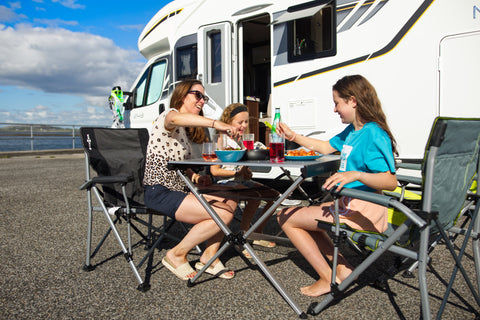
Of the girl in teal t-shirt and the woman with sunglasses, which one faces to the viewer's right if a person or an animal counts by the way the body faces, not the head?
the woman with sunglasses

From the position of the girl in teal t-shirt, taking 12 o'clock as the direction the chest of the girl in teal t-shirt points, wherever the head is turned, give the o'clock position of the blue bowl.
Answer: The blue bowl is roughly at 12 o'clock from the girl in teal t-shirt.

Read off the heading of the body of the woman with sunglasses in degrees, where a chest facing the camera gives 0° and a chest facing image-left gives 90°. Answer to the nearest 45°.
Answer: approximately 270°

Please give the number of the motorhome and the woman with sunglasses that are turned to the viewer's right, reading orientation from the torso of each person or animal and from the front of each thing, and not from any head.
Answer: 1

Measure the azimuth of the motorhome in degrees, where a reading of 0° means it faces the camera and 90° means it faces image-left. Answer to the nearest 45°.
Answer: approximately 135°

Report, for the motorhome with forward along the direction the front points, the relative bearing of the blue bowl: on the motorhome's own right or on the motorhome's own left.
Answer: on the motorhome's own left

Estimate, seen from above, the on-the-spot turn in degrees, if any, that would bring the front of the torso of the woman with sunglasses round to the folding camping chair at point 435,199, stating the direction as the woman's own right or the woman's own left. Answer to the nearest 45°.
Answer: approximately 45° to the woman's own right

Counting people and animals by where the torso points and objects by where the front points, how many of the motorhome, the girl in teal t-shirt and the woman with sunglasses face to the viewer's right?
1

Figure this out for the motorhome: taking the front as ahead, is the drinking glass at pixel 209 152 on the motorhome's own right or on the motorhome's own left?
on the motorhome's own left

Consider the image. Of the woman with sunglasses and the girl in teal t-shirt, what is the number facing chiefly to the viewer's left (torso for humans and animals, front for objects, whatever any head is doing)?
1

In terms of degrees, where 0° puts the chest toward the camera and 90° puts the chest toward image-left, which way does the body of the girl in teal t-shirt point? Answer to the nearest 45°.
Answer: approximately 90°

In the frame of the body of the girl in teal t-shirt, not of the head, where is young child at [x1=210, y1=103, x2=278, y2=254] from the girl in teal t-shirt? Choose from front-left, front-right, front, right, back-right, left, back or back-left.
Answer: front-right
